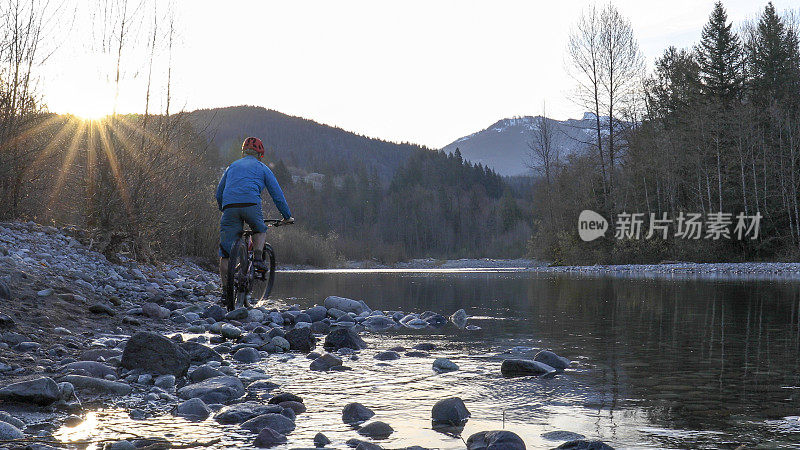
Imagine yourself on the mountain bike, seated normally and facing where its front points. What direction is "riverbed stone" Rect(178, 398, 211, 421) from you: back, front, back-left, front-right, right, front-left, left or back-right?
back-right

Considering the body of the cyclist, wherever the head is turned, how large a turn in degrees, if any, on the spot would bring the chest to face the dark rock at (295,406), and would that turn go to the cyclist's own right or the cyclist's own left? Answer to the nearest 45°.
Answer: approximately 135° to the cyclist's own right

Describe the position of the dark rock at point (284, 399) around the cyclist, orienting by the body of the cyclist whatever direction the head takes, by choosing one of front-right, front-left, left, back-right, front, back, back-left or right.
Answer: back-right

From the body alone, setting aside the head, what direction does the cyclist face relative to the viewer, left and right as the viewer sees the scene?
facing away from the viewer and to the right of the viewer

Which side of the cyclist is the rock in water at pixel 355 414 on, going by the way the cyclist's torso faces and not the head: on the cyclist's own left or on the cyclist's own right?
on the cyclist's own right

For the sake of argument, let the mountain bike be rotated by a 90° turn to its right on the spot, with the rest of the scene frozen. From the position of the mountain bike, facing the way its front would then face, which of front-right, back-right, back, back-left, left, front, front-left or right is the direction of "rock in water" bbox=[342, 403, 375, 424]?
front-right

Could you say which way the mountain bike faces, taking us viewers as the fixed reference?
facing away from the viewer and to the right of the viewer

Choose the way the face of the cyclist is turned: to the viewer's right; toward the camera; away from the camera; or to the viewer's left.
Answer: away from the camera

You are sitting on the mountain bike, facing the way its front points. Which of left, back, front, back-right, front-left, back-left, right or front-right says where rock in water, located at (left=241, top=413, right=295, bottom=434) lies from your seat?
back-right

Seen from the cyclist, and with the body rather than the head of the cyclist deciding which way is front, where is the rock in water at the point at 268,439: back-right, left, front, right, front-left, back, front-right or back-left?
back-right

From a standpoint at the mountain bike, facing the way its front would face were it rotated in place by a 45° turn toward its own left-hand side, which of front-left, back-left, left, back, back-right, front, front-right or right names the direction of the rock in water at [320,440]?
back

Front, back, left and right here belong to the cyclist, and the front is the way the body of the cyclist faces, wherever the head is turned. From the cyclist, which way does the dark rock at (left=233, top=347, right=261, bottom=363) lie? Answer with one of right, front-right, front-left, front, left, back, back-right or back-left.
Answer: back-right

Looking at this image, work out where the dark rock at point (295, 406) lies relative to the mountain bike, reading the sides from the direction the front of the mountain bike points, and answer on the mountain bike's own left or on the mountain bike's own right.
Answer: on the mountain bike's own right

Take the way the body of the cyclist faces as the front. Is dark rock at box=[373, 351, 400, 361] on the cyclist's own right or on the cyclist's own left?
on the cyclist's own right
